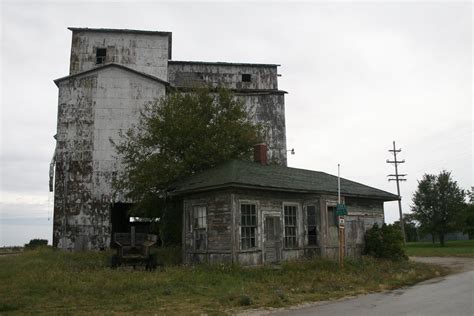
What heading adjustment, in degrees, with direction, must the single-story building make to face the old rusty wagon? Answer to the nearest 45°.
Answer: approximately 135° to its right

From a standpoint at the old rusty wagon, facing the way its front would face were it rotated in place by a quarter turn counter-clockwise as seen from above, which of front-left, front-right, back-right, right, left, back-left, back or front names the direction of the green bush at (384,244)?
front

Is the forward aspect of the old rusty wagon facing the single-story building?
no

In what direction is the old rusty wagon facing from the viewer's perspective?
toward the camera

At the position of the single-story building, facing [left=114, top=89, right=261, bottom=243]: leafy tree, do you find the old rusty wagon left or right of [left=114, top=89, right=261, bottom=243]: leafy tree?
left

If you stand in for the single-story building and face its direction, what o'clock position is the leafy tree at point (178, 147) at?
The leafy tree is roughly at 6 o'clock from the single-story building.

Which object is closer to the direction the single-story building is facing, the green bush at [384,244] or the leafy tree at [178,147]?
the green bush

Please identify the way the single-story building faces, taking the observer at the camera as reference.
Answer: facing the viewer and to the right of the viewer

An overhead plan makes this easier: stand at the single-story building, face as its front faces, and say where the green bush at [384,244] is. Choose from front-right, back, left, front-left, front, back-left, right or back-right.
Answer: left

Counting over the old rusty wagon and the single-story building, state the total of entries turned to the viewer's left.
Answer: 0
